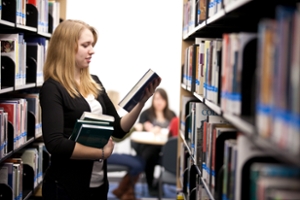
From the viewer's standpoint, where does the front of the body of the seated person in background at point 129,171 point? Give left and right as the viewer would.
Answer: facing to the right of the viewer

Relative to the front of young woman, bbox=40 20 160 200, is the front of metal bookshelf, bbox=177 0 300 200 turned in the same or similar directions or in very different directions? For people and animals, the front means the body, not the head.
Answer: very different directions

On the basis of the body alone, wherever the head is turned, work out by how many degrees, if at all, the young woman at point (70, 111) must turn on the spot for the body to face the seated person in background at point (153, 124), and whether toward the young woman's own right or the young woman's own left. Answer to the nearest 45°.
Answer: approximately 135° to the young woman's own left

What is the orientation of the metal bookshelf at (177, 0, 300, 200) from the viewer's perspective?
to the viewer's left

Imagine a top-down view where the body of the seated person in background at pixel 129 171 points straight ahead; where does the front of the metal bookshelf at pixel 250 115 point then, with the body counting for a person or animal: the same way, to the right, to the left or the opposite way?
the opposite way

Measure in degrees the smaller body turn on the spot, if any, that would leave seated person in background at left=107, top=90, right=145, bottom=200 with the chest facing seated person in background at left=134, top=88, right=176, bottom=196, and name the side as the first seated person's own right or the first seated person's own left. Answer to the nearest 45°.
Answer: approximately 45° to the first seated person's own left

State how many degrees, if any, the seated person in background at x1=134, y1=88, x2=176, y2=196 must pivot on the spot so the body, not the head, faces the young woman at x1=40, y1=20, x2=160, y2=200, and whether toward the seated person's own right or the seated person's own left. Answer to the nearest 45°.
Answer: approximately 45° to the seated person's own left

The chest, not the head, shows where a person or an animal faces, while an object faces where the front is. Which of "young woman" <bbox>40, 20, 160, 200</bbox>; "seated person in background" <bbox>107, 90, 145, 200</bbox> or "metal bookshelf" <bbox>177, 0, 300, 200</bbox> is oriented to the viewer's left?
the metal bookshelf
